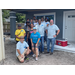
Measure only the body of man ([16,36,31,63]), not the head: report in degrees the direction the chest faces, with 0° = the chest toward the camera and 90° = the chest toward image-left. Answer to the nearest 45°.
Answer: approximately 315°
